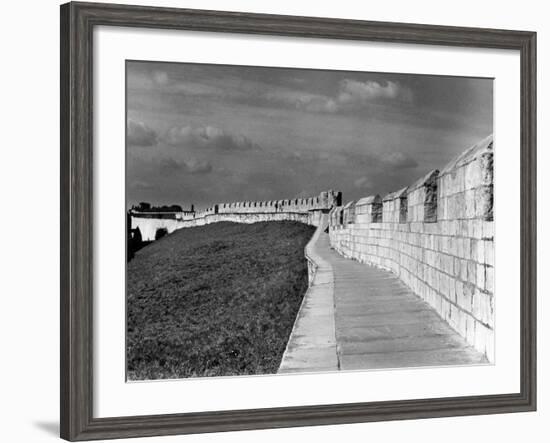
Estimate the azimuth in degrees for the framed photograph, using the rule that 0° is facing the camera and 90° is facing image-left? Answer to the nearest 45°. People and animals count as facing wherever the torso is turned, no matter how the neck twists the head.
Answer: approximately 315°
